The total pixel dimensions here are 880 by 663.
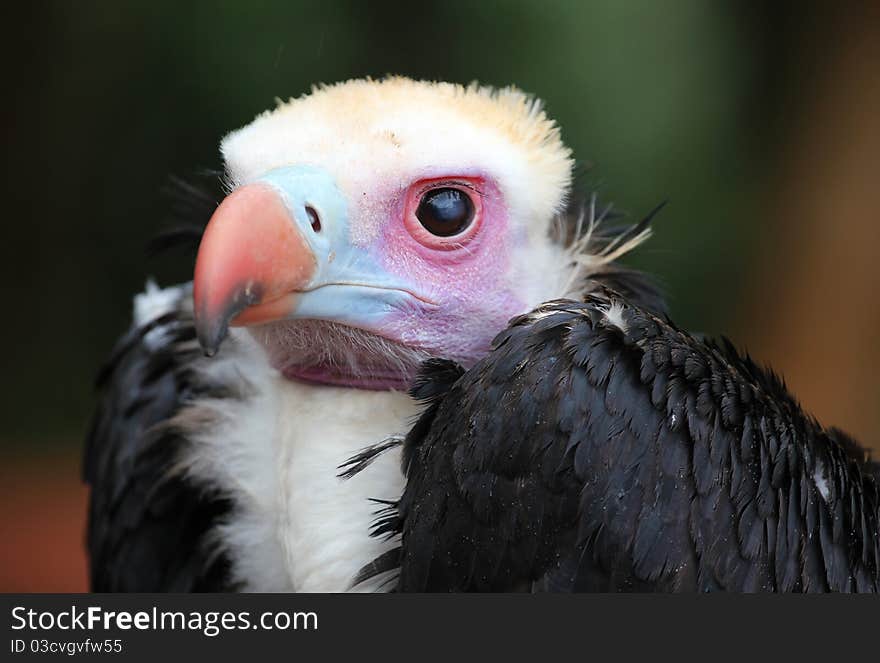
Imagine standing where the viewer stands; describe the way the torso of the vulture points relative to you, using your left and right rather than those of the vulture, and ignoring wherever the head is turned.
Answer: facing the viewer and to the left of the viewer
